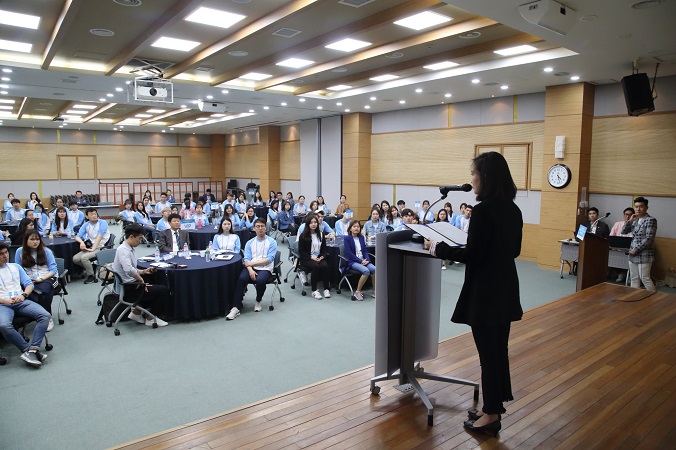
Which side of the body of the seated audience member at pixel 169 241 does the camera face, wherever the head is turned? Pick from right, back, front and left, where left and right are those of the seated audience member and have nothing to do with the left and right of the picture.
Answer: front

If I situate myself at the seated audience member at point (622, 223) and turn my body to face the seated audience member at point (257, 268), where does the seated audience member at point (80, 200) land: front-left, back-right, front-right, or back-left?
front-right

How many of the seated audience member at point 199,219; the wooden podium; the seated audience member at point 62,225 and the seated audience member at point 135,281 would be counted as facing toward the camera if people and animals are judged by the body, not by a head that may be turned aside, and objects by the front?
2

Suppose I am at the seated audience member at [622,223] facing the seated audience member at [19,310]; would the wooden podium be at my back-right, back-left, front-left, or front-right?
front-left

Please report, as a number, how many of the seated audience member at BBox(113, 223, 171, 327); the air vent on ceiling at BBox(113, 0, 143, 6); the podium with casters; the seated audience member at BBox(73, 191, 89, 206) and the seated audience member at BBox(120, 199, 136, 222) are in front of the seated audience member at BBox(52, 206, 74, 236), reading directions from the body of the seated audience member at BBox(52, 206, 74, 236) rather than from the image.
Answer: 3

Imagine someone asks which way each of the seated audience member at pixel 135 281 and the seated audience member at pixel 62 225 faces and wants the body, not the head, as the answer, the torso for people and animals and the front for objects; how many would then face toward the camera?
1

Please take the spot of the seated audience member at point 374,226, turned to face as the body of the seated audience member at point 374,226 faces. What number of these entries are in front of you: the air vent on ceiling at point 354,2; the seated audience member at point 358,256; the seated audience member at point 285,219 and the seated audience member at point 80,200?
2

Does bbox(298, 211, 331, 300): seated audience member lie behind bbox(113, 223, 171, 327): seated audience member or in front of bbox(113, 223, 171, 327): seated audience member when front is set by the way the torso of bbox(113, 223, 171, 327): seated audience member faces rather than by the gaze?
in front

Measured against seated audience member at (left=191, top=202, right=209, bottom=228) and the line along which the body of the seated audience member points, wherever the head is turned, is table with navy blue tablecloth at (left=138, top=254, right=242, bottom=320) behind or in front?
in front

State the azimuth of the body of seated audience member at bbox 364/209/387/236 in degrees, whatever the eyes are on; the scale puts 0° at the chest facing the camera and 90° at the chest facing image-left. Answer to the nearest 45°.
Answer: approximately 0°

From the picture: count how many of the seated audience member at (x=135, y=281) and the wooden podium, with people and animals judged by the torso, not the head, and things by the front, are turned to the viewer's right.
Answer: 1

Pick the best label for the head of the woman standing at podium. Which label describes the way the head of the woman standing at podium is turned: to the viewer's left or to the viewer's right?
to the viewer's left

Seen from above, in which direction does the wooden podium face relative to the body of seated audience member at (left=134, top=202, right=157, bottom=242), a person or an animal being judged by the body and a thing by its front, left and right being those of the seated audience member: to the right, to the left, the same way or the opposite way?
the opposite way

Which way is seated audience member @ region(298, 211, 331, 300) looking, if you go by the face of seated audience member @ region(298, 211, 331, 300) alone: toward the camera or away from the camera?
toward the camera

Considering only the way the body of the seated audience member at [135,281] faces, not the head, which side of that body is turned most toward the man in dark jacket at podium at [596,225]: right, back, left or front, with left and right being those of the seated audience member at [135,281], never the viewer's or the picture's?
front

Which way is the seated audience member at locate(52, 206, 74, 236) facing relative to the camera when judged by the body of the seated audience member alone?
toward the camera
